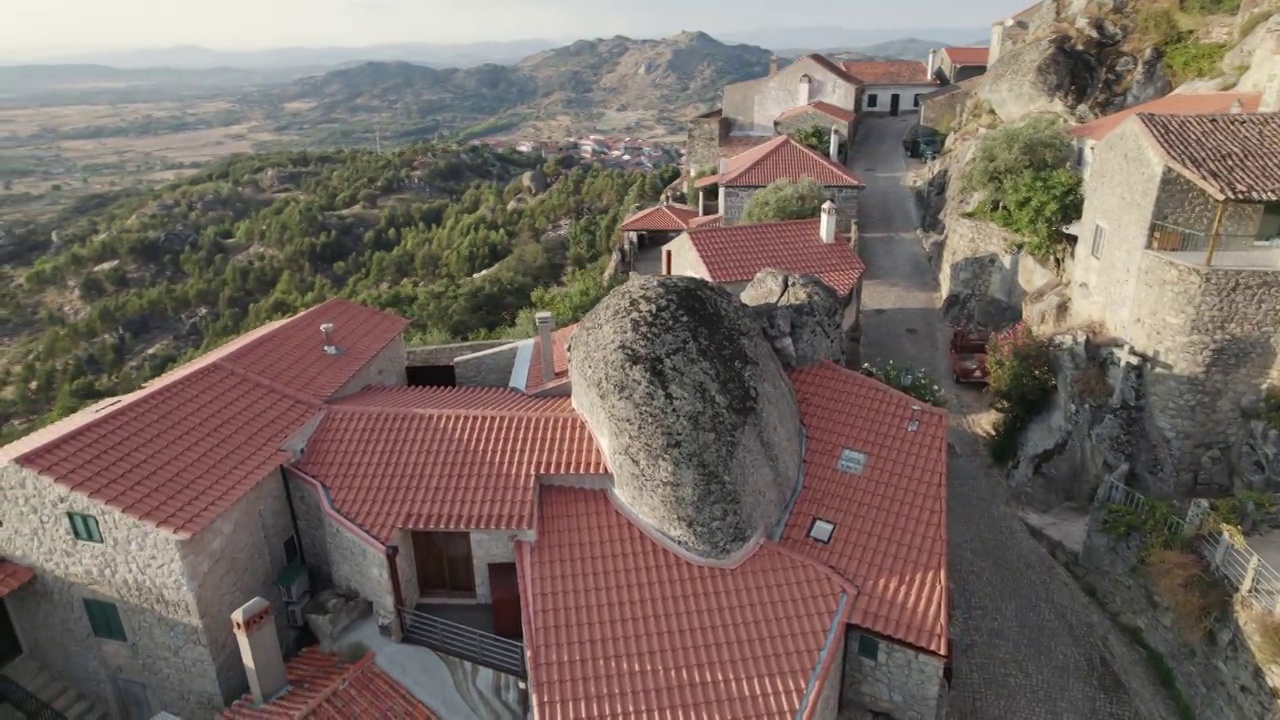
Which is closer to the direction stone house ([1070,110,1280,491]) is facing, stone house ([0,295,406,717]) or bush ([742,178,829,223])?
the stone house
